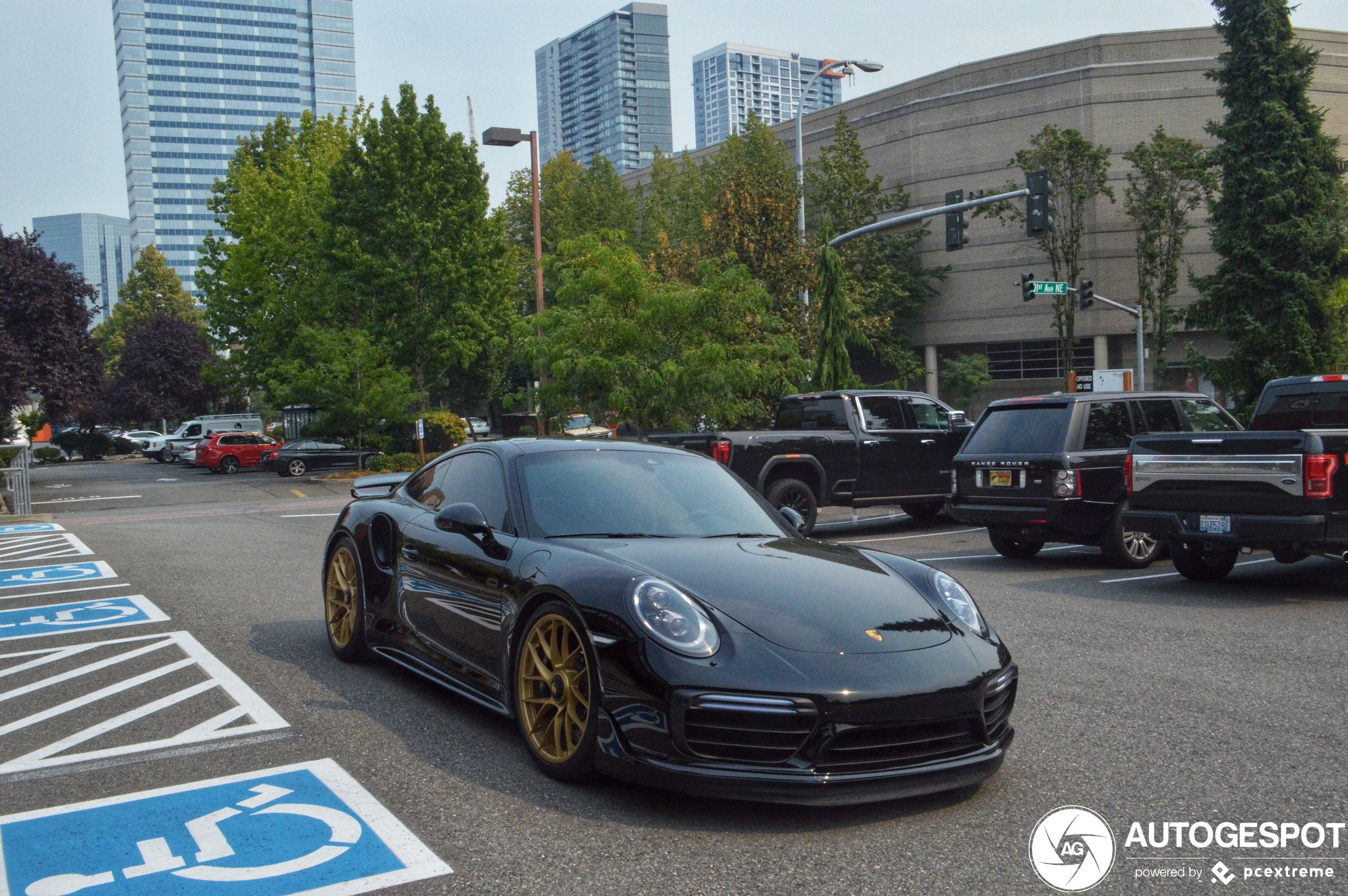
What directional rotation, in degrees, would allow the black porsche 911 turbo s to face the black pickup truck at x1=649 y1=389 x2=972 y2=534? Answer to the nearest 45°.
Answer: approximately 135° to its left

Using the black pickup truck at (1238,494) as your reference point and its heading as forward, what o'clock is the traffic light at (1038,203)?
The traffic light is roughly at 10 o'clock from the black pickup truck.

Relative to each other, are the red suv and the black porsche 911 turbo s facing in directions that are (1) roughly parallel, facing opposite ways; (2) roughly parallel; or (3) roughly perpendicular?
roughly perpendicular

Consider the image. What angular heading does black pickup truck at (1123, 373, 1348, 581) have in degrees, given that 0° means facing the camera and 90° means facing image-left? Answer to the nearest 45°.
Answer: approximately 225°

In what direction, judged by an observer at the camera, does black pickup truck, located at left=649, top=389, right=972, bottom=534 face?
facing away from the viewer and to the right of the viewer

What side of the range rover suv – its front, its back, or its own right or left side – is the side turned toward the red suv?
left
